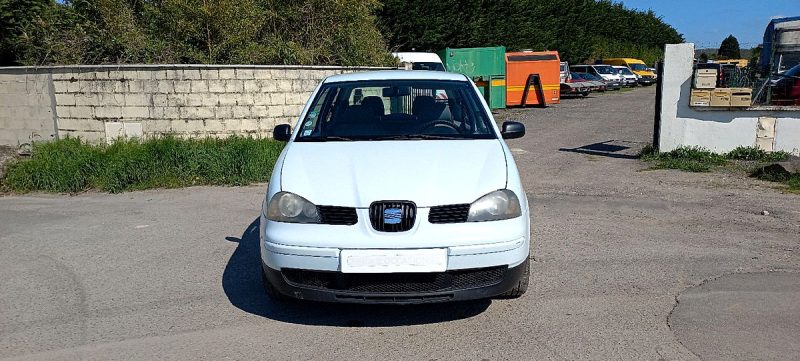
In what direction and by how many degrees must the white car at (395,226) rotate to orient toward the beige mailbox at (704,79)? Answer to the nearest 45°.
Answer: approximately 135° to its left

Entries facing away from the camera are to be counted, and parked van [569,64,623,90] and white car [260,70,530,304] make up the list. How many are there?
0

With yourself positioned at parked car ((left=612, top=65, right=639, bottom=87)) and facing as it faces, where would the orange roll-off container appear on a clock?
The orange roll-off container is roughly at 2 o'clock from the parked car.

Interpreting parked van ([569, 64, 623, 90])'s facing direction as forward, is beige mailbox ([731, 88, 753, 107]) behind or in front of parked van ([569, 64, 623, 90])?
in front

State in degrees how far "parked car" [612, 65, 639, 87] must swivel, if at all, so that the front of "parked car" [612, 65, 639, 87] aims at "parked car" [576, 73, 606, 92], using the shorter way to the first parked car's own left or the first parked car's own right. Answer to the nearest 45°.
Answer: approximately 45° to the first parked car's own right

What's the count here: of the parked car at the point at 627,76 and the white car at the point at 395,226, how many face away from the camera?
0

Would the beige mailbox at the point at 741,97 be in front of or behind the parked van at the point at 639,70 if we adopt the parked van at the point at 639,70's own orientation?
in front

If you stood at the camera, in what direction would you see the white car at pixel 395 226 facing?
facing the viewer

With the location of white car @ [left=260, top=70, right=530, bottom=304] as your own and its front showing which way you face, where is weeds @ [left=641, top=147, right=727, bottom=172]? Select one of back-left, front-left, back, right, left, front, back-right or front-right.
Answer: back-left

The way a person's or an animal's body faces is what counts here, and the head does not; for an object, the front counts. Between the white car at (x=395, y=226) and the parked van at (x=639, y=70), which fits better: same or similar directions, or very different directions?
same or similar directions
